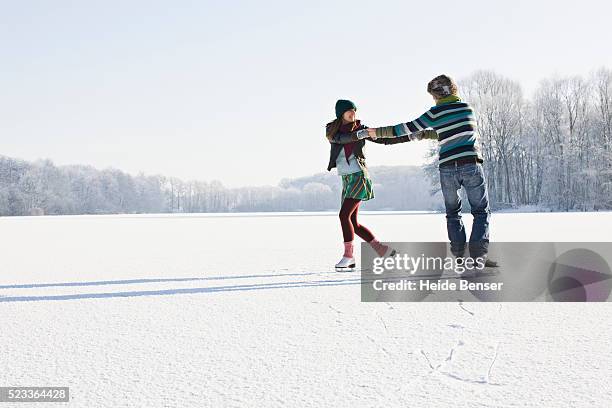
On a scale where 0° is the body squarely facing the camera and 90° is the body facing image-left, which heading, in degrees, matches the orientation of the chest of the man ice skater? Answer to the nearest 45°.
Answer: approximately 135°

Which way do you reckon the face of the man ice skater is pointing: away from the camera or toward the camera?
away from the camera

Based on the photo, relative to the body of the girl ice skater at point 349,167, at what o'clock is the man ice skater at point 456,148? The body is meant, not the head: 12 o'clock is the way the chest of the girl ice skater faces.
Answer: The man ice skater is roughly at 12 o'clock from the girl ice skater.

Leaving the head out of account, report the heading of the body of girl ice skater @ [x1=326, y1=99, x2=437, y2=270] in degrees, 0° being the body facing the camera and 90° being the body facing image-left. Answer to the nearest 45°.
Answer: approximately 315°

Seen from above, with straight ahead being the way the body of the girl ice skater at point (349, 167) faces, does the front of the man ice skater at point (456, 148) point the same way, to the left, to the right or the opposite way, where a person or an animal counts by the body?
the opposite way
